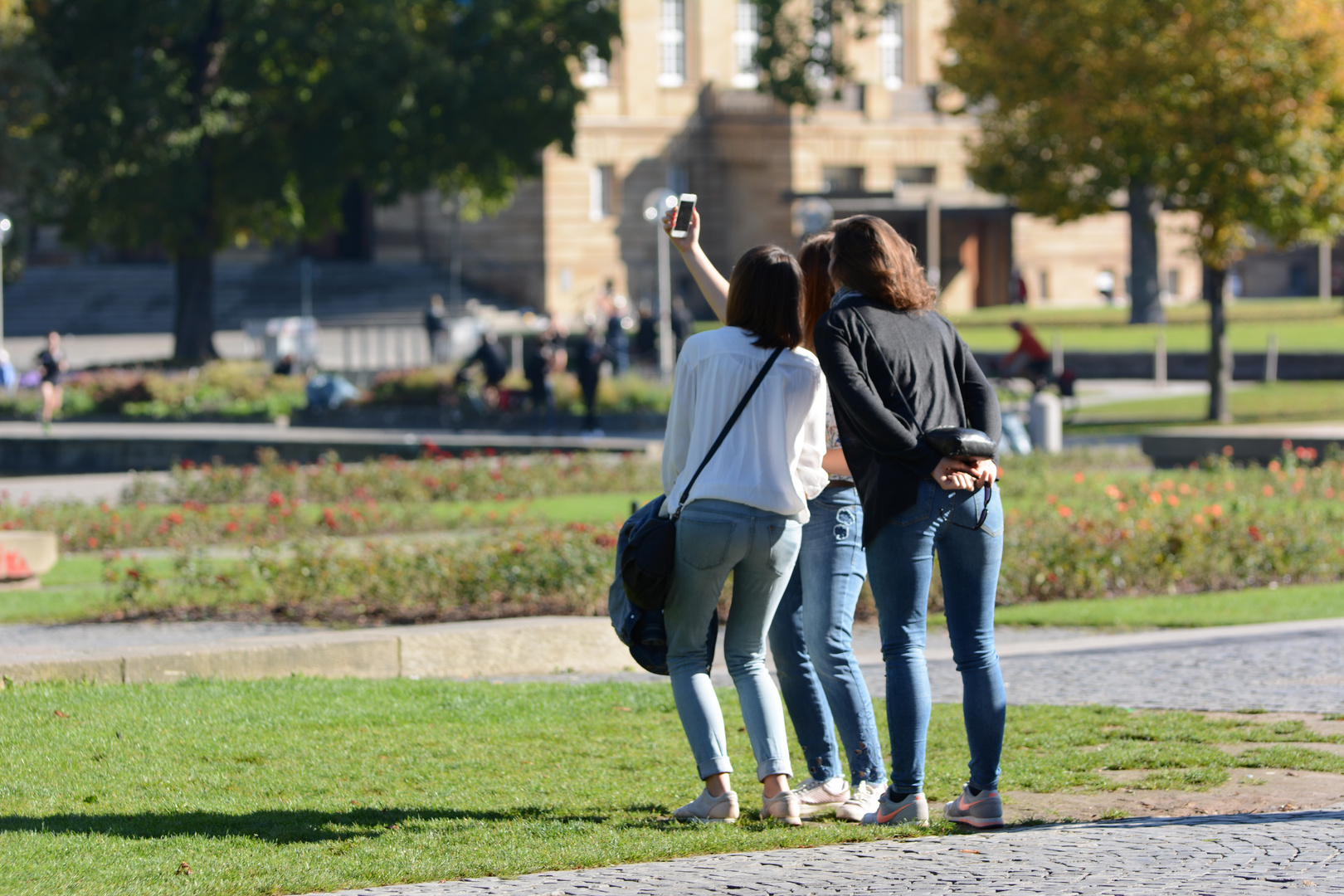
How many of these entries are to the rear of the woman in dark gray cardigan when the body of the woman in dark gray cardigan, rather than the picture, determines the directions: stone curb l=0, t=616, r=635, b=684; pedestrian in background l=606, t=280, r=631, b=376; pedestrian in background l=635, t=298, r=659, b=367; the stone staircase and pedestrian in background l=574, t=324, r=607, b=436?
0

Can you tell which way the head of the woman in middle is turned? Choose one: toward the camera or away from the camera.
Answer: away from the camera

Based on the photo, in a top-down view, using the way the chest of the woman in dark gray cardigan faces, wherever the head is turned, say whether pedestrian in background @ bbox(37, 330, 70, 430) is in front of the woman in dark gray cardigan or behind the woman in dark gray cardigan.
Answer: in front

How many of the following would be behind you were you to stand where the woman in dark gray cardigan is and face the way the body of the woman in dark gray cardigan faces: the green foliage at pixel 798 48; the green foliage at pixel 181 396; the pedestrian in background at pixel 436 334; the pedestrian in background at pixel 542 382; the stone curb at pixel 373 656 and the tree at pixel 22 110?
0

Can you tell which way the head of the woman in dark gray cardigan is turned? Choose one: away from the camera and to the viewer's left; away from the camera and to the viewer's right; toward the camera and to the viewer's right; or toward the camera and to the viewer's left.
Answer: away from the camera and to the viewer's left

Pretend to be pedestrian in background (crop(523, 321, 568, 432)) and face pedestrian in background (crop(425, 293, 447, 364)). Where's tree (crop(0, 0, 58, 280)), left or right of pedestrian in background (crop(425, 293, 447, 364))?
left

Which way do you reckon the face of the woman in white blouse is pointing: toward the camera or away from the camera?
away from the camera

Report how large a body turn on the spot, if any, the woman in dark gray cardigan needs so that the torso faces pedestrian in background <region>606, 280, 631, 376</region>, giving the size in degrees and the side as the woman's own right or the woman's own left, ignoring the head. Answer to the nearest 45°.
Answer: approximately 45° to the woman's own right

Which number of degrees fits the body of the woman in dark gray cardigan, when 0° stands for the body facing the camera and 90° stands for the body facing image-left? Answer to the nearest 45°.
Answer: approximately 135°

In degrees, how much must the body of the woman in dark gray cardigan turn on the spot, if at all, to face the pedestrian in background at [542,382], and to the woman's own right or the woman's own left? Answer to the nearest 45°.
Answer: approximately 45° to the woman's own right

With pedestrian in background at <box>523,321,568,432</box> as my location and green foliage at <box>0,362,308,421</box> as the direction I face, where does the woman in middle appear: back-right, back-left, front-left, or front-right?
back-left

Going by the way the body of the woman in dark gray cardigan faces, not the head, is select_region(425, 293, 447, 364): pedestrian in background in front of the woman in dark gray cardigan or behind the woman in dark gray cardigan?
in front

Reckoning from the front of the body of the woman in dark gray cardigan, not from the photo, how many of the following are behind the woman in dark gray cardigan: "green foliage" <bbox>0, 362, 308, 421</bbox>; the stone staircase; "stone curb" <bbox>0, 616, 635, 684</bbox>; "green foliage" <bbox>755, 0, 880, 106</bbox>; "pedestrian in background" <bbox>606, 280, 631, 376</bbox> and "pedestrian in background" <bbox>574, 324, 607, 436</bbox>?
0

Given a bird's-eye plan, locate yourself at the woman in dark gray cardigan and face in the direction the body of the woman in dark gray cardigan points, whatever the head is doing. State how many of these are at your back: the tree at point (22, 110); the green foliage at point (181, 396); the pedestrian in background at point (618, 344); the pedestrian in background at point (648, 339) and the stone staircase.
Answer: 0

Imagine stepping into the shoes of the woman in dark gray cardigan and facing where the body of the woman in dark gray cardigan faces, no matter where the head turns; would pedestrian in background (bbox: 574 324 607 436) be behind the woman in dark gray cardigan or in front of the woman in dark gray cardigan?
in front

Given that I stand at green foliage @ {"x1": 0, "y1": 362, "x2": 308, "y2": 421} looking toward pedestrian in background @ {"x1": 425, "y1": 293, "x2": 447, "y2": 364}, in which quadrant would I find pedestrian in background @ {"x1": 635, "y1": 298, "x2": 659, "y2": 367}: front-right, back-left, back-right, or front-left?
front-right
